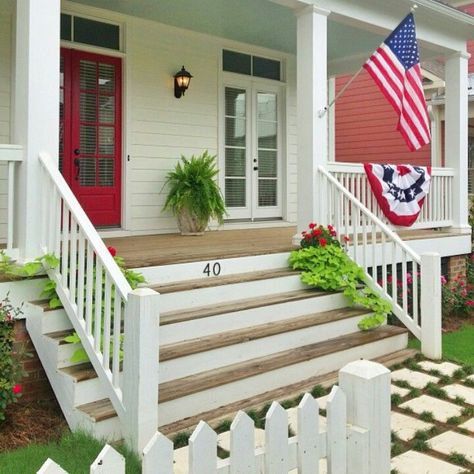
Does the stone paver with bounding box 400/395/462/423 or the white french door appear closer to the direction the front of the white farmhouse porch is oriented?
the stone paver

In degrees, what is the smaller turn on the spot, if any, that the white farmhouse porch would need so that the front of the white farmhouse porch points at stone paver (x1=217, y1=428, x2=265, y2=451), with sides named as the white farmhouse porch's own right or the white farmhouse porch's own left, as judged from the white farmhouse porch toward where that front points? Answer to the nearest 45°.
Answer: approximately 45° to the white farmhouse porch's own right

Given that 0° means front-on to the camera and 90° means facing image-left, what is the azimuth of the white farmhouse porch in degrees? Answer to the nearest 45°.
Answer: approximately 315°

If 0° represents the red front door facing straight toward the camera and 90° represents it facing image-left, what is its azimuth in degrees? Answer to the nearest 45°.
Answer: approximately 315°

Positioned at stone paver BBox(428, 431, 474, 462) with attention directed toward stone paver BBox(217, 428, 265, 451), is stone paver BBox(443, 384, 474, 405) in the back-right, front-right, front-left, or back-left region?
back-right

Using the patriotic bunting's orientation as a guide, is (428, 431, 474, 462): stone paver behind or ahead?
ahead

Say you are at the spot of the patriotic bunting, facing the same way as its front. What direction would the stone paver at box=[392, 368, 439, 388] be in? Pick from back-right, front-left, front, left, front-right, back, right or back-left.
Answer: front-right

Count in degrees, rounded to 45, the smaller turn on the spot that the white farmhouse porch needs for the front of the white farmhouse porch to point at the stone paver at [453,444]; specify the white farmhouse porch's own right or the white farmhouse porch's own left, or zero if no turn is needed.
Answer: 0° — it already faces it
